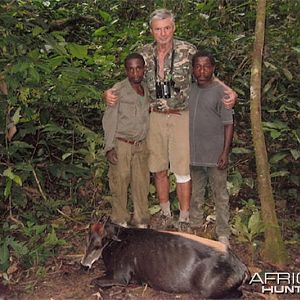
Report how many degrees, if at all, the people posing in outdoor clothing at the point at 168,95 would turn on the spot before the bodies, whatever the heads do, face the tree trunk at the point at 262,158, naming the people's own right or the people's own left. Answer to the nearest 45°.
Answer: approximately 90° to the people's own left

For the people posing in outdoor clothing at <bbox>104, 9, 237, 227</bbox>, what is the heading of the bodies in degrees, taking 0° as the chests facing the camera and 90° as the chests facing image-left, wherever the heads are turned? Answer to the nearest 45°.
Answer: approximately 0°
